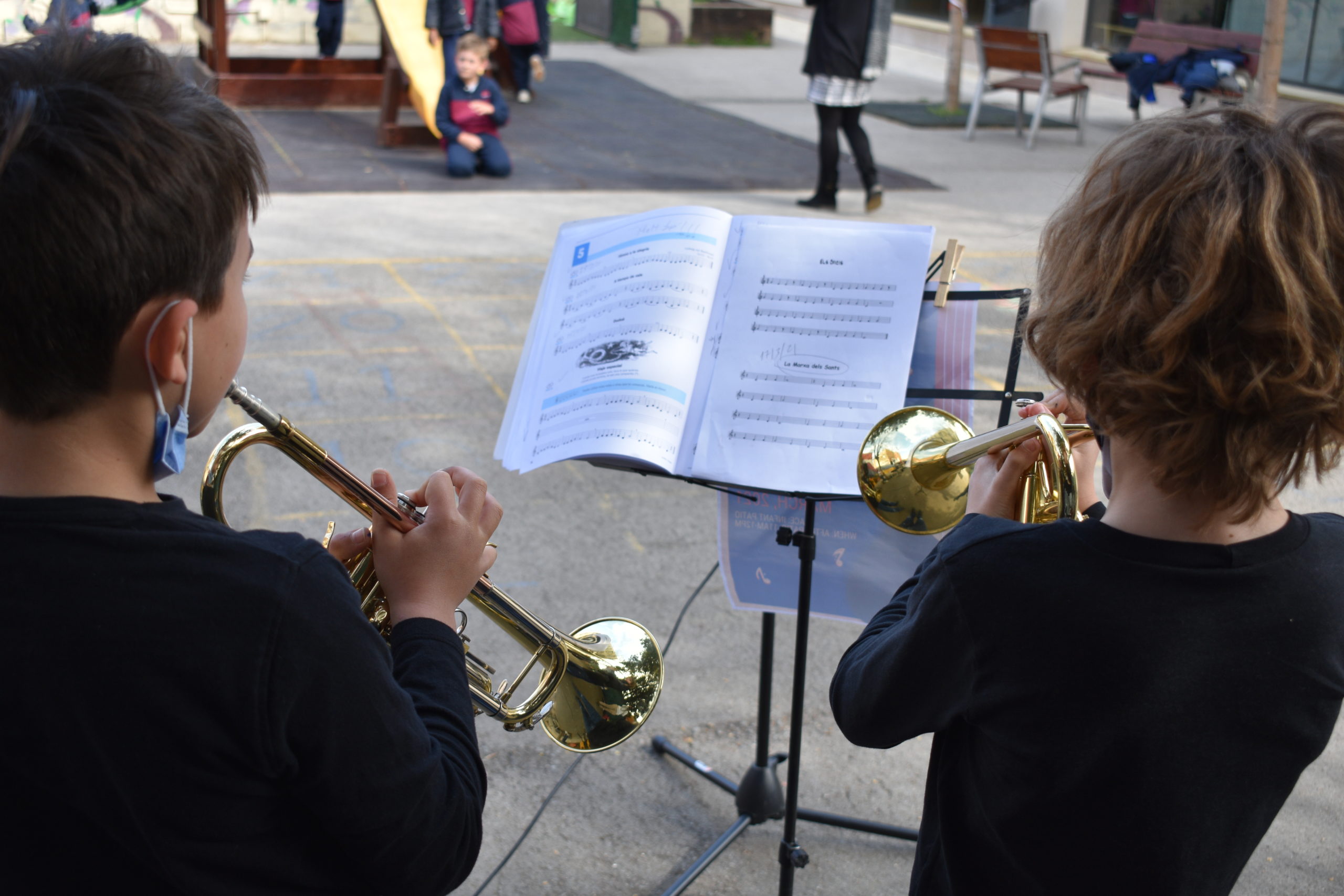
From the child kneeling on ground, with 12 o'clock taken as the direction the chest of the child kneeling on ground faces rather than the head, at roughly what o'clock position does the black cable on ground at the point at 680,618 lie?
The black cable on ground is roughly at 12 o'clock from the child kneeling on ground.

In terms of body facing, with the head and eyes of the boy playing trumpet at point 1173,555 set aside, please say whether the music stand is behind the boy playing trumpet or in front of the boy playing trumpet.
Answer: in front

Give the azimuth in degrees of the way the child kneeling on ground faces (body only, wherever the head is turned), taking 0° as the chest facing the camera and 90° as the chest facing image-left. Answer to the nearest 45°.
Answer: approximately 0°

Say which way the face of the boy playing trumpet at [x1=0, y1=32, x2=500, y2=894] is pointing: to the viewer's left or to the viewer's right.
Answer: to the viewer's right

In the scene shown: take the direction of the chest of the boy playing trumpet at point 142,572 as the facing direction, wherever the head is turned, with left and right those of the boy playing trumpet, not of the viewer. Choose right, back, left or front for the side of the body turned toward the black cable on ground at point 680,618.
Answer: front

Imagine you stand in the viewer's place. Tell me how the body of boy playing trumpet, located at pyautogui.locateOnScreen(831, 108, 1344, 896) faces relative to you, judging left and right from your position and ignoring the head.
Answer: facing away from the viewer and to the left of the viewer

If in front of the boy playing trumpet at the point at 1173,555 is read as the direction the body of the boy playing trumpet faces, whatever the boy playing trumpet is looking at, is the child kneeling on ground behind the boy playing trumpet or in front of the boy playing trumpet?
in front

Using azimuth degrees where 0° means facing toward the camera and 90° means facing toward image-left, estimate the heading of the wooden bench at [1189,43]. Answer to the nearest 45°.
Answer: approximately 45°

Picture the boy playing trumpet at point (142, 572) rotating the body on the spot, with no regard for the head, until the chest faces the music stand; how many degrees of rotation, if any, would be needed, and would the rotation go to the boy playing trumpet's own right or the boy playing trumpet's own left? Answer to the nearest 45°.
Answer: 0° — they already face it

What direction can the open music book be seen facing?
toward the camera

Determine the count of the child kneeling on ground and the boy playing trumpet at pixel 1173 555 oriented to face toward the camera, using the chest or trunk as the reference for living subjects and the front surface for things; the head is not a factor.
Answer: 1

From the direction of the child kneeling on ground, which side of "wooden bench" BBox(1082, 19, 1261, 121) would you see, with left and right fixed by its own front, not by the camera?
front

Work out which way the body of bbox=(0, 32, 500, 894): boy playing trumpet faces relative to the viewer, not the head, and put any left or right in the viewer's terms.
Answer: facing away from the viewer and to the right of the viewer

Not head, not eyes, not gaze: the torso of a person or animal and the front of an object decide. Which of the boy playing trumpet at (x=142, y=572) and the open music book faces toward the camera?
the open music book
